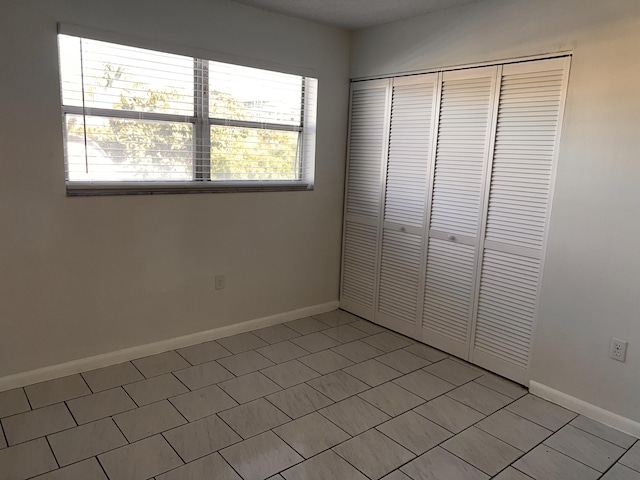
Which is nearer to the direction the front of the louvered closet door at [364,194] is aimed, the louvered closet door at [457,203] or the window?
the window

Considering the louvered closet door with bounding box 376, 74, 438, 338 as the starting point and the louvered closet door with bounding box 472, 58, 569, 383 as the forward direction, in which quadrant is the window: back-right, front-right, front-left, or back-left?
back-right

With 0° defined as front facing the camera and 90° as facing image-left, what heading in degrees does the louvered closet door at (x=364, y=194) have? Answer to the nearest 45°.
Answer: approximately 45°

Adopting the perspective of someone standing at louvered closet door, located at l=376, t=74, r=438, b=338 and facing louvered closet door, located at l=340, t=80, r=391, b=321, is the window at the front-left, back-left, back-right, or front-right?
front-left

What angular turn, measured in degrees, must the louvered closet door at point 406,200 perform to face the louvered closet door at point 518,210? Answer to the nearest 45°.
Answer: approximately 90° to its left

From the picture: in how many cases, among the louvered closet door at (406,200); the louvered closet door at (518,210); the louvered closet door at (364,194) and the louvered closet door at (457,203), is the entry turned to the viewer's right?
0

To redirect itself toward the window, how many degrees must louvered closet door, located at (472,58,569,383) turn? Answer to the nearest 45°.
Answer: approximately 45° to its right

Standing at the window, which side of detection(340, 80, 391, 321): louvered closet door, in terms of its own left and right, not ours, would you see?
front

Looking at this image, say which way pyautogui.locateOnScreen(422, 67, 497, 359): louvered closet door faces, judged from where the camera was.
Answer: facing the viewer and to the left of the viewer

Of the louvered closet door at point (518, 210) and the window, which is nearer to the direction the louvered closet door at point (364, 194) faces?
the window

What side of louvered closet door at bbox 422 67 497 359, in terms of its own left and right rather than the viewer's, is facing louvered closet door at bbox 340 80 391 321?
right
